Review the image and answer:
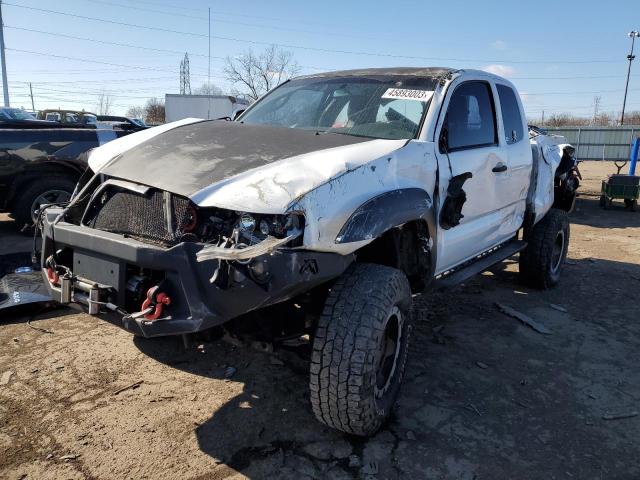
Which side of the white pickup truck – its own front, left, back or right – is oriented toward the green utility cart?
back

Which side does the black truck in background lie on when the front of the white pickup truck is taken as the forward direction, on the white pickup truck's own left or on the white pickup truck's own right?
on the white pickup truck's own right

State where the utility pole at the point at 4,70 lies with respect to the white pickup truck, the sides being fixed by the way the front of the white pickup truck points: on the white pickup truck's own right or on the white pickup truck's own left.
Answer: on the white pickup truck's own right

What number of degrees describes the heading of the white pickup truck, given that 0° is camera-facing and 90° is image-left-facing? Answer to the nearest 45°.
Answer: approximately 45°

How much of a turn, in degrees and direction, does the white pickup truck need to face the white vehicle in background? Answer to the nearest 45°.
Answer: approximately 135° to its right

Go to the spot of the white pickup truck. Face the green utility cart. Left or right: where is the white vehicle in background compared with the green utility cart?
left
